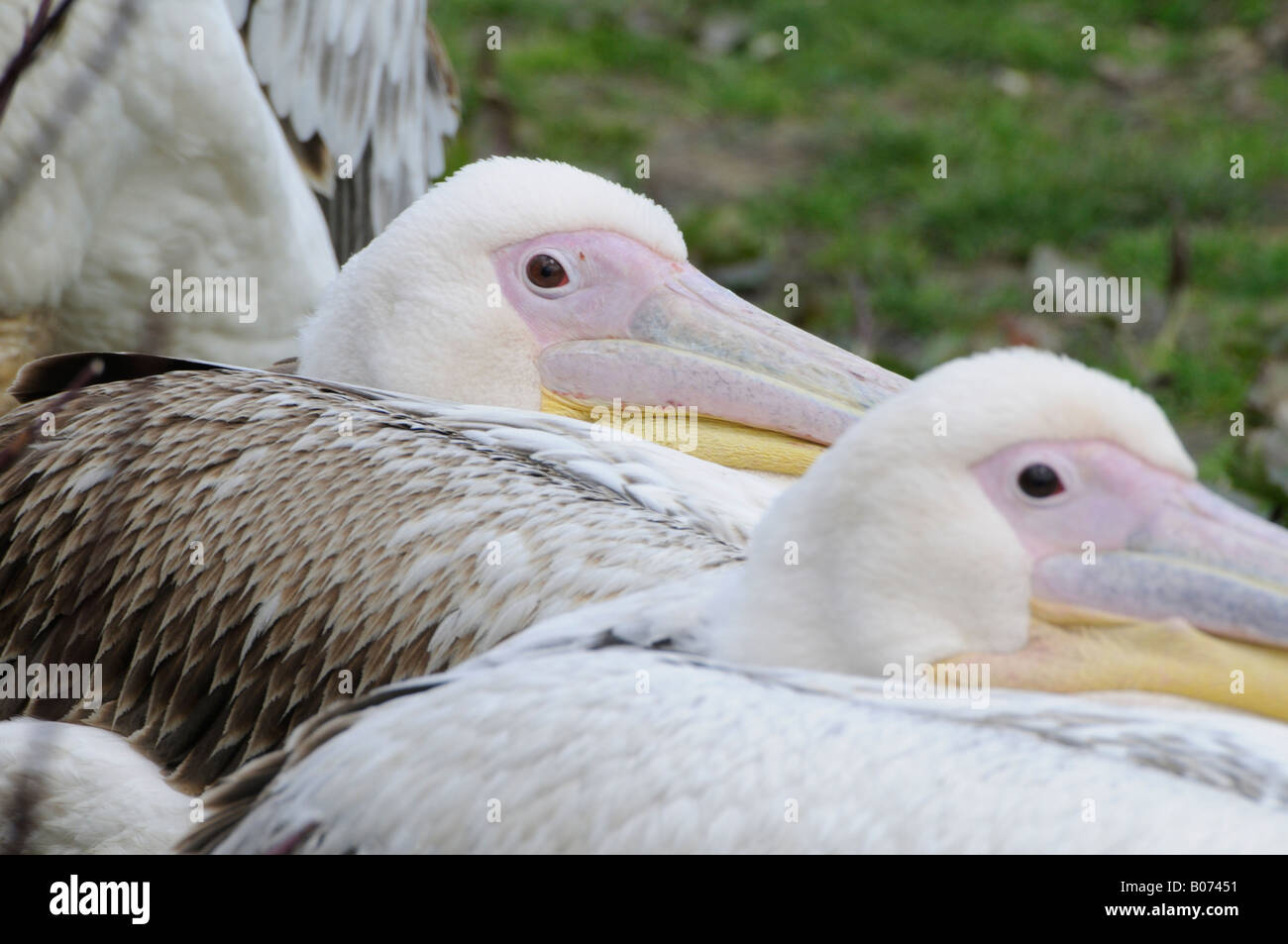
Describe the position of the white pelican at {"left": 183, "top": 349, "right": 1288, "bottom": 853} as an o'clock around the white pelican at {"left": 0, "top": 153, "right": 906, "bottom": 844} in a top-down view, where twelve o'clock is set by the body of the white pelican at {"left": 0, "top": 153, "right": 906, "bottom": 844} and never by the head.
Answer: the white pelican at {"left": 183, "top": 349, "right": 1288, "bottom": 853} is roughly at 2 o'clock from the white pelican at {"left": 0, "top": 153, "right": 906, "bottom": 844}.

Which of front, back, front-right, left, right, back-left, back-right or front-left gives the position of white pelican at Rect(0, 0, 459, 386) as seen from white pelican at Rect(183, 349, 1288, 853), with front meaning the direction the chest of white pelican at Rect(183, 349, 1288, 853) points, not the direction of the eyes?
back-left

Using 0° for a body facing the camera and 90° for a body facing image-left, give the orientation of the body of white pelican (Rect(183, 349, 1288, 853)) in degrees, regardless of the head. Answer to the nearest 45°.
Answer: approximately 270°

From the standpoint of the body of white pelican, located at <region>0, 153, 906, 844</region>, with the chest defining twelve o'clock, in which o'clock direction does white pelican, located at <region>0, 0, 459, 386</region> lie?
white pelican, located at <region>0, 0, 459, 386</region> is roughly at 8 o'clock from white pelican, located at <region>0, 153, 906, 844</region>.

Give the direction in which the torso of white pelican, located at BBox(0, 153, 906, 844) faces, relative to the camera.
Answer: to the viewer's right
